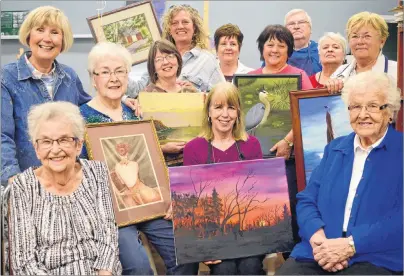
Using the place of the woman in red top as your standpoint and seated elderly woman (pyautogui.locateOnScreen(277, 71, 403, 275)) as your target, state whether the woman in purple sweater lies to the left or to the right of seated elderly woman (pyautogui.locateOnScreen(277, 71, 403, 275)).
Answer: right

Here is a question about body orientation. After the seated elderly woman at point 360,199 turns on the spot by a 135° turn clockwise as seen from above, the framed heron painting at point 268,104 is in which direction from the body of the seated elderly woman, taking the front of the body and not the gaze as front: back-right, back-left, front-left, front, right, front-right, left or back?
front-left

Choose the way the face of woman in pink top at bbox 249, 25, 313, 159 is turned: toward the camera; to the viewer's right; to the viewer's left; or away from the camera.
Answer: toward the camera

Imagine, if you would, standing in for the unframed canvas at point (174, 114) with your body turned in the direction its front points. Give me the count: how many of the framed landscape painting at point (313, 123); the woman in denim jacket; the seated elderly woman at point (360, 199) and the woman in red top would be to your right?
1

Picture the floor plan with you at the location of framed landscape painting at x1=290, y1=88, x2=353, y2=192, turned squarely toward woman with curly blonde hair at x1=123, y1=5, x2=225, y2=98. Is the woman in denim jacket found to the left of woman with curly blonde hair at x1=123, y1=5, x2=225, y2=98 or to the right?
left

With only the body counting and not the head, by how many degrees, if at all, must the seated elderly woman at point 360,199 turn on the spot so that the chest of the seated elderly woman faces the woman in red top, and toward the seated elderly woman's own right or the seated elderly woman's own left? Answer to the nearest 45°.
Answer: approximately 135° to the seated elderly woman's own right

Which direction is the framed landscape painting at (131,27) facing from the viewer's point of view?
toward the camera

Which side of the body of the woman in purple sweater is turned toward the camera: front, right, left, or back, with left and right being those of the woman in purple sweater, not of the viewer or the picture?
front

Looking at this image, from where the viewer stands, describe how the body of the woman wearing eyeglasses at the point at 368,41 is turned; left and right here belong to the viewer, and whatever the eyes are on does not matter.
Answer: facing the viewer and to the left of the viewer

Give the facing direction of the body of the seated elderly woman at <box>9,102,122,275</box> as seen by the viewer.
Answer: toward the camera

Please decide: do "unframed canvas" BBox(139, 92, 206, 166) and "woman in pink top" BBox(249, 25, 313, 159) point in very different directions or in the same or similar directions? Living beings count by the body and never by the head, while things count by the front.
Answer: same or similar directions

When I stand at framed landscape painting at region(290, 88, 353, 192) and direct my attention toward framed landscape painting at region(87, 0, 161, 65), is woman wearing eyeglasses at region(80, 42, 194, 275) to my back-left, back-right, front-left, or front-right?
front-left

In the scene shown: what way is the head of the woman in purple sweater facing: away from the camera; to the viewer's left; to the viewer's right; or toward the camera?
toward the camera
